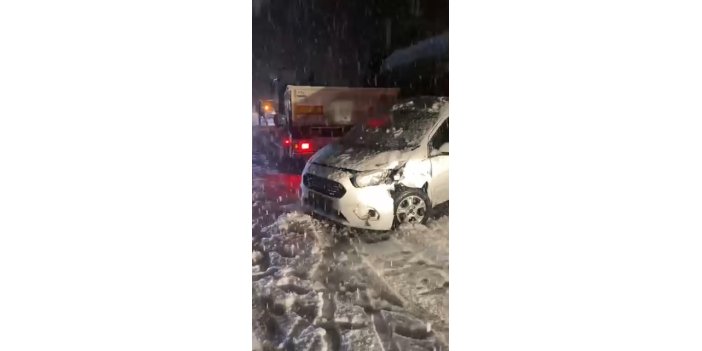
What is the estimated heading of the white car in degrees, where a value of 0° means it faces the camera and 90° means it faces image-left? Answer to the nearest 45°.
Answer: approximately 45°
